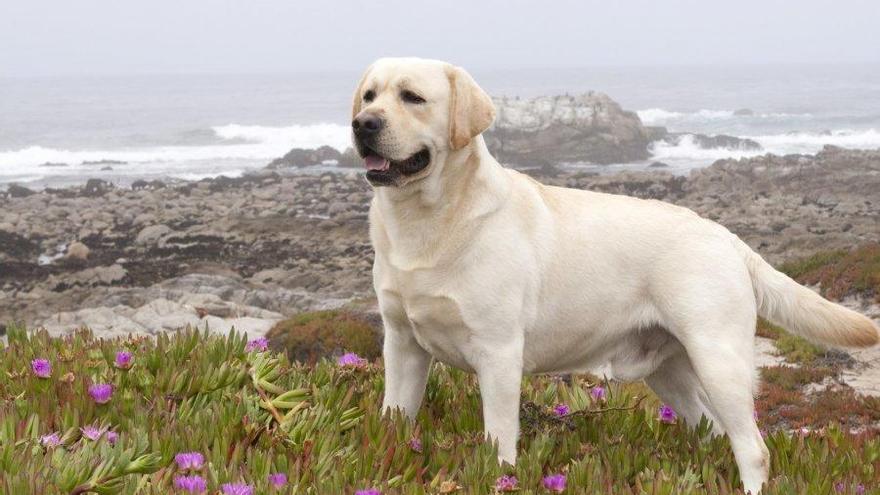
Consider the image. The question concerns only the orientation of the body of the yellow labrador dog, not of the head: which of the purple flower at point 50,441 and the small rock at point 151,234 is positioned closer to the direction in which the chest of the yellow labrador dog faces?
the purple flower

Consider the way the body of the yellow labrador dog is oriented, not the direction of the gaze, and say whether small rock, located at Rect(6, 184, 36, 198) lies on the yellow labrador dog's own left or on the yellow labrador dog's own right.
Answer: on the yellow labrador dog's own right

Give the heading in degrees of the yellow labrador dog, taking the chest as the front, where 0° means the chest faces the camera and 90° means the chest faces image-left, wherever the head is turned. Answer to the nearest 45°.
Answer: approximately 45°

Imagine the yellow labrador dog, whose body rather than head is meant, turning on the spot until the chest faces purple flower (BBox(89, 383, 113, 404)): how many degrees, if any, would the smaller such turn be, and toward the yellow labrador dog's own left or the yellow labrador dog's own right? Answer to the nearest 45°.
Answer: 0° — it already faces it

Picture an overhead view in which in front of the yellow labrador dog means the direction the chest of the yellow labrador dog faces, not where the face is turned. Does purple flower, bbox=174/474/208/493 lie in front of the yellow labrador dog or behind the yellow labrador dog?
in front

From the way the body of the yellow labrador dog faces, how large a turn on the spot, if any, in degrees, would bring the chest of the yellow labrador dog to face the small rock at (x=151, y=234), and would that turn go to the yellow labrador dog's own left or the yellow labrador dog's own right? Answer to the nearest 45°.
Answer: approximately 90° to the yellow labrador dog's own right

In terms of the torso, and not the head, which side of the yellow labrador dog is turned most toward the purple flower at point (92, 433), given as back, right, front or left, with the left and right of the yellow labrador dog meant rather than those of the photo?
front

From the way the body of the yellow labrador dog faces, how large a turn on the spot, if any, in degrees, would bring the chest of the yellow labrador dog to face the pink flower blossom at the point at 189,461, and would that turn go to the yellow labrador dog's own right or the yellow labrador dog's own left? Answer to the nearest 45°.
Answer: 0° — it already faces it

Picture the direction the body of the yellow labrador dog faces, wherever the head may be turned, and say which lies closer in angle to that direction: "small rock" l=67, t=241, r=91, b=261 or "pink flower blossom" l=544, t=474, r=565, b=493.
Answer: the pink flower blossom

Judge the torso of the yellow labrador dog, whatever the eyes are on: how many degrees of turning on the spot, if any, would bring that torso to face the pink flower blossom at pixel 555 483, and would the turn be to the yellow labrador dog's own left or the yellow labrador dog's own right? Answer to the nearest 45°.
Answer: approximately 45° to the yellow labrador dog's own left
